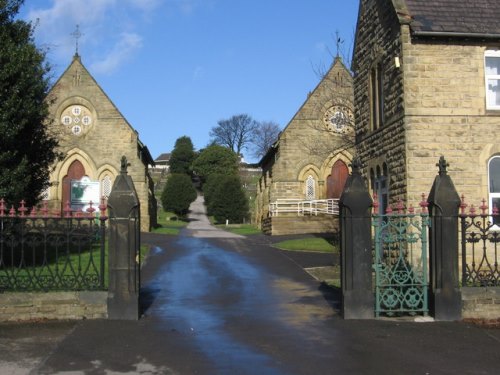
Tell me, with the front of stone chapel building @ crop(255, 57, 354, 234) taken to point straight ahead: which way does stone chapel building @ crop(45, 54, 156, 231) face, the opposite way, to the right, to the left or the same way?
the same way

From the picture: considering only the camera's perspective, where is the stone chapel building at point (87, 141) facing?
facing the viewer

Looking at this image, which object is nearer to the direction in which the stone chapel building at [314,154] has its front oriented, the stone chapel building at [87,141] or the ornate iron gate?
the ornate iron gate

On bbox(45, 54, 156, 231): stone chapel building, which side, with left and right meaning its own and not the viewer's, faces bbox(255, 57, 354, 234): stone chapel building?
left

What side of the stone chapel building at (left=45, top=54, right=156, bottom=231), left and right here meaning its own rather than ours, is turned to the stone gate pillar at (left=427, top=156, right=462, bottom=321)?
front

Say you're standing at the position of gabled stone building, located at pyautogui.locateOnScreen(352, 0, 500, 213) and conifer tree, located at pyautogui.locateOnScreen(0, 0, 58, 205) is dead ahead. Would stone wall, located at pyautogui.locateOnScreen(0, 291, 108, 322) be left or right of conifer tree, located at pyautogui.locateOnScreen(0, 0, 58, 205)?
left

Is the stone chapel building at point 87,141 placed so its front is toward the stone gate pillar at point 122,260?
yes

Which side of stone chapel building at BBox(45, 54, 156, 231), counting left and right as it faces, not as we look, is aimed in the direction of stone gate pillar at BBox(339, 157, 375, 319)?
front

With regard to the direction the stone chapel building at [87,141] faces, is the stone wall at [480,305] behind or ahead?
ahead

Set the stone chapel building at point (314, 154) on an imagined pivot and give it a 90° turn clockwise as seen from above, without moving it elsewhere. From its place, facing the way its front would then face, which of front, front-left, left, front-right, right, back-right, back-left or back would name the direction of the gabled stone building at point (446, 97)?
left

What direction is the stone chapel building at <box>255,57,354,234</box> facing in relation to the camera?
toward the camera

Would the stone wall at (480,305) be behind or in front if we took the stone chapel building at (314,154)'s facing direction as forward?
in front

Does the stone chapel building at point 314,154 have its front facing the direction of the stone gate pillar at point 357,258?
yes

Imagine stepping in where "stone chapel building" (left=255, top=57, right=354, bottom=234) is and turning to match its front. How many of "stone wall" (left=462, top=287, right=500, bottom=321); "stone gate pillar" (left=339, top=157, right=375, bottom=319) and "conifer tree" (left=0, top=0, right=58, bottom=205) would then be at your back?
0

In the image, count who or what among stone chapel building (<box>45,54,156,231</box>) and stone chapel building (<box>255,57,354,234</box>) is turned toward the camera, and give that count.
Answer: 2

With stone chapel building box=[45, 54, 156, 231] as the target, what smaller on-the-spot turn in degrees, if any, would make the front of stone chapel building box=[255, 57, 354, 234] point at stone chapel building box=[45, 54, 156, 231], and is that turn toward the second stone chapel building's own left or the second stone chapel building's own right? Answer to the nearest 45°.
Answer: approximately 90° to the second stone chapel building's own right

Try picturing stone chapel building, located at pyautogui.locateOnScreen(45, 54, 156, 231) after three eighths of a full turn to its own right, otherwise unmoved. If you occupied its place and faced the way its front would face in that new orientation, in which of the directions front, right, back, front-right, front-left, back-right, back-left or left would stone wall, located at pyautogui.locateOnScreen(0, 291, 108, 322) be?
back-left

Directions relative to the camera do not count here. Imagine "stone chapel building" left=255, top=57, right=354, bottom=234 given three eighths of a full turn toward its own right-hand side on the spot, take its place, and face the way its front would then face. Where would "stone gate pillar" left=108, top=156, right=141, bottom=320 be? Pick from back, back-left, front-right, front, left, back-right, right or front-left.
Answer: back-left
